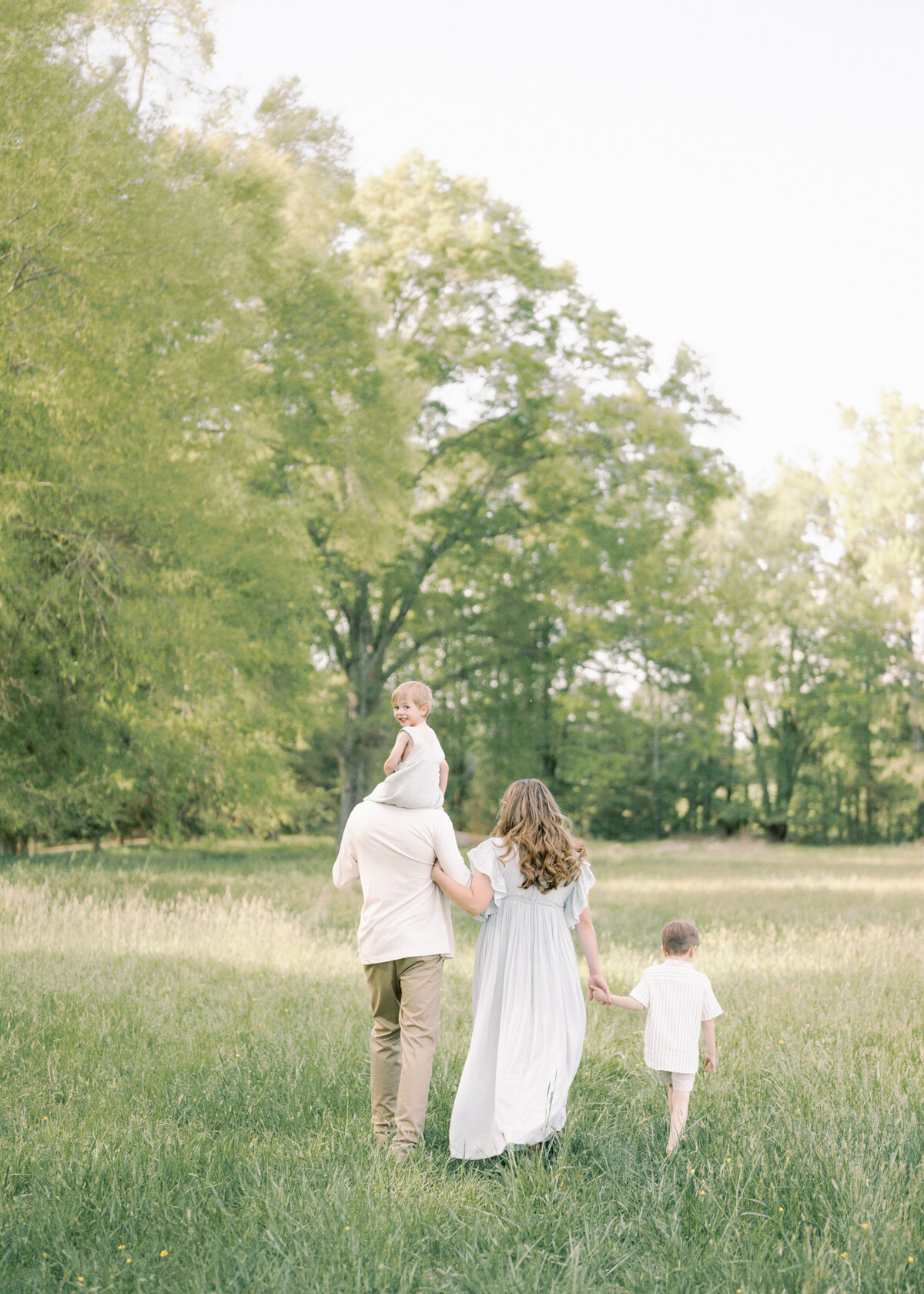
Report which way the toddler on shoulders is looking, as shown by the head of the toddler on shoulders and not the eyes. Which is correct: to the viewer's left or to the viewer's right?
to the viewer's left

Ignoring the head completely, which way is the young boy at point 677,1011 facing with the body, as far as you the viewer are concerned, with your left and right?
facing away from the viewer

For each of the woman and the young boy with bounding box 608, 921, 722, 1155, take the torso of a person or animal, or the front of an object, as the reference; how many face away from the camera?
2

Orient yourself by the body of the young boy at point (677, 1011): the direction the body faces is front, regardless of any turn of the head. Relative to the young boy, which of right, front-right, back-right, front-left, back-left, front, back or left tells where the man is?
left

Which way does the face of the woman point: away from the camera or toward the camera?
away from the camera

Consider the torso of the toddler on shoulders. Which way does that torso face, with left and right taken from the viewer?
facing away from the viewer and to the left of the viewer

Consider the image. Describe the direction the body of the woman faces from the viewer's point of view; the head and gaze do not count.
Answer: away from the camera
